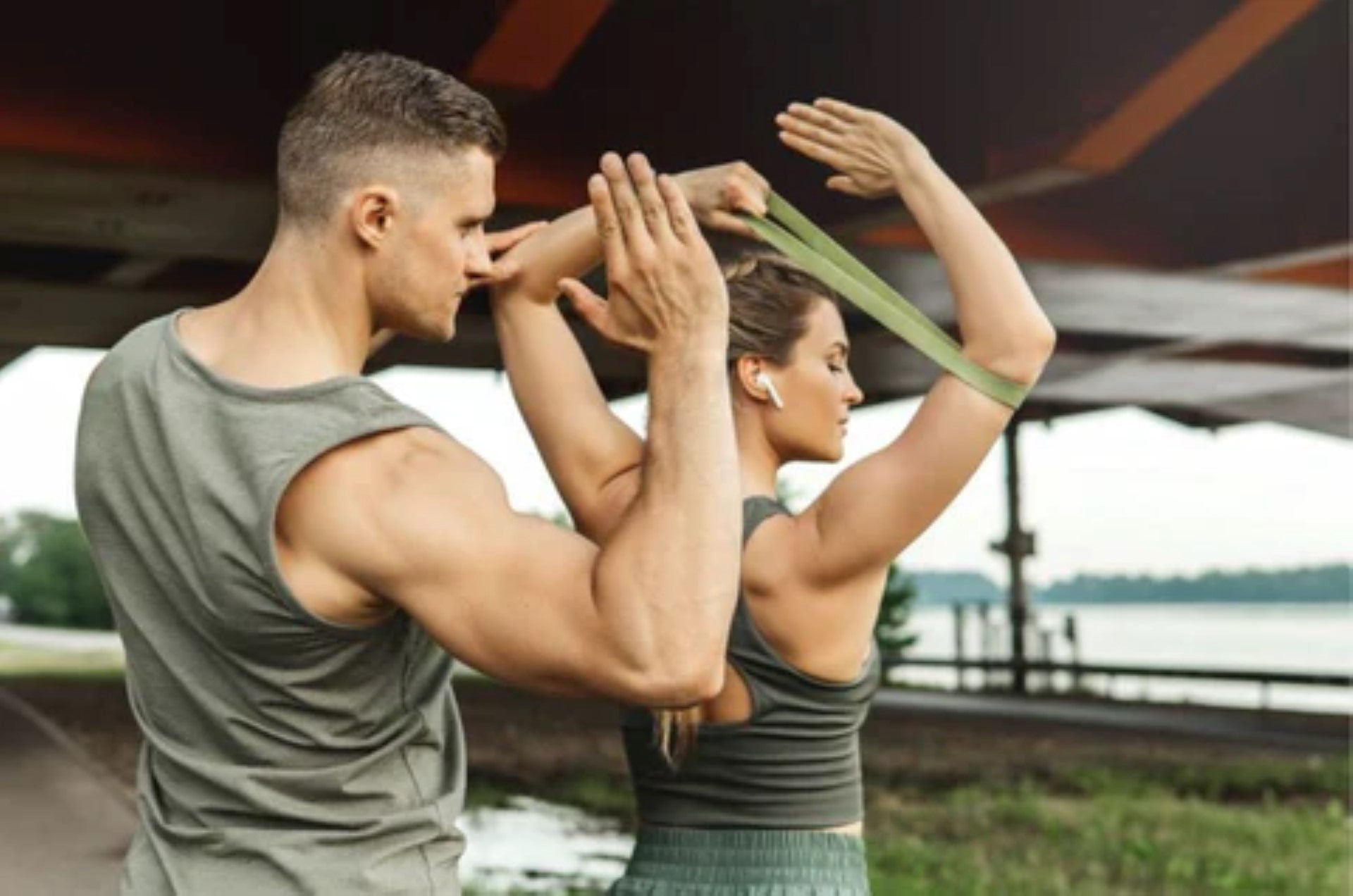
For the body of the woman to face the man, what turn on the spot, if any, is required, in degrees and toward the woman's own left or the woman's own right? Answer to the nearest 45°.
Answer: approximately 180°

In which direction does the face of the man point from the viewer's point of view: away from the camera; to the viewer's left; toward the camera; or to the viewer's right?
to the viewer's right

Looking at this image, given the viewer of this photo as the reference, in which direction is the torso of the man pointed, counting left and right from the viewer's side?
facing away from the viewer and to the right of the viewer

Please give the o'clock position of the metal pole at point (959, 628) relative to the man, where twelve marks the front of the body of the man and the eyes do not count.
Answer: The metal pole is roughly at 11 o'clock from the man.

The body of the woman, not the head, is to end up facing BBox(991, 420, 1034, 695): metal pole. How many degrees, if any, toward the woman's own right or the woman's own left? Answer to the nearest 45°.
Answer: approximately 45° to the woman's own left

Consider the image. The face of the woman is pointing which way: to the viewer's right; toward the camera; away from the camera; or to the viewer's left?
to the viewer's right

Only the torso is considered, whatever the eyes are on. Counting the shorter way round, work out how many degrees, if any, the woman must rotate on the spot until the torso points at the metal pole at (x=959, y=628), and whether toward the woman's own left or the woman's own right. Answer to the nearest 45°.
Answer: approximately 45° to the woman's own left

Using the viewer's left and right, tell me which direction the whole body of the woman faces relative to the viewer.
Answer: facing away from the viewer and to the right of the viewer
